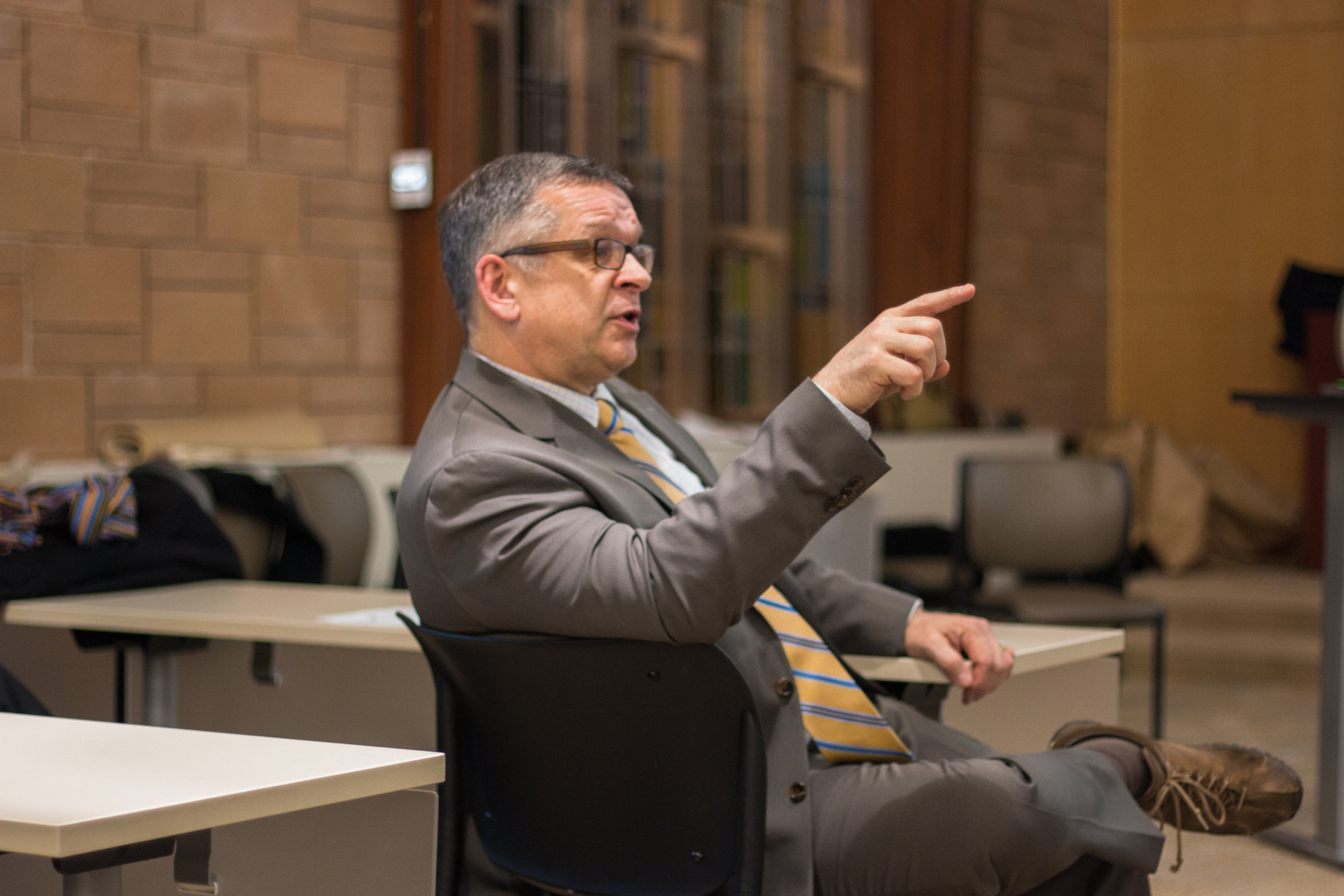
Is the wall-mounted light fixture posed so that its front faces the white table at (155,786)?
yes

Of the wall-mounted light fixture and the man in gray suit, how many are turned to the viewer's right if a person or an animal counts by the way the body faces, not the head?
1

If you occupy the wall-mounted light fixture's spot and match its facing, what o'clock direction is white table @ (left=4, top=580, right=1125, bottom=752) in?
The white table is roughly at 12 o'clock from the wall-mounted light fixture.

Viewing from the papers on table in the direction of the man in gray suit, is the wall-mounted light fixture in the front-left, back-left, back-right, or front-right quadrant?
back-left

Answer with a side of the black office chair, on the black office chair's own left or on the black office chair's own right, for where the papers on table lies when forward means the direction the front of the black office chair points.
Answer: on the black office chair's own left

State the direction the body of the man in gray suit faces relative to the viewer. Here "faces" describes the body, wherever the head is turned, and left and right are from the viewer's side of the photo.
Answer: facing to the right of the viewer

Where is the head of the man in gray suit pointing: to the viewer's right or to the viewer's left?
to the viewer's right

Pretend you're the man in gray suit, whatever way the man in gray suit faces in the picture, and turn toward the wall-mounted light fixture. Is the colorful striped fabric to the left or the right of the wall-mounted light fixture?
left
